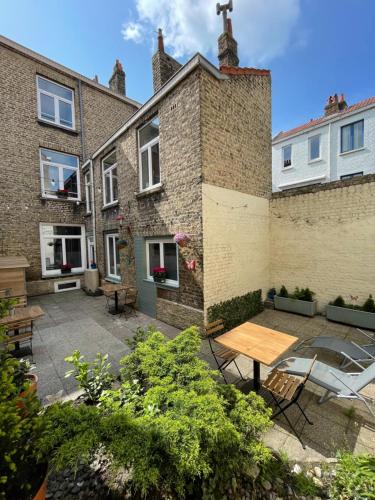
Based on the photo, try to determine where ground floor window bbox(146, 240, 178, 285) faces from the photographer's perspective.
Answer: facing the viewer and to the left of the viewer

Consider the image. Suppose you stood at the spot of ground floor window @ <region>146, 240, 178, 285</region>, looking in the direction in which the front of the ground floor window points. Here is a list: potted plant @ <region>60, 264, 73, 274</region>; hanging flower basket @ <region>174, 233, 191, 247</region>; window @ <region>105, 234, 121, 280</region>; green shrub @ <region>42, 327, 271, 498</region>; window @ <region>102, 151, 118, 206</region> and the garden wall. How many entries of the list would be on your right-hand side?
3

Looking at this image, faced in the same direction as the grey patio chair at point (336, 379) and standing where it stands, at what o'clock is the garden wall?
The garden wall is roughly at 3 o'clock from the grey patio chair.

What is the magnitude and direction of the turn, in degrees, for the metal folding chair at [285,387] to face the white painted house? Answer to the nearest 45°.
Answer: approximately 90° to its right

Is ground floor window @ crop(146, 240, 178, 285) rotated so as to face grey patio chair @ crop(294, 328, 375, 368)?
no

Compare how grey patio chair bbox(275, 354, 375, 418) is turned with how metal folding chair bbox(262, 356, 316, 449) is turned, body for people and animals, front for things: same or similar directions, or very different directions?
same or similar directions

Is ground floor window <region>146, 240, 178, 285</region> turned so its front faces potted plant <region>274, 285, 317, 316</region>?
no

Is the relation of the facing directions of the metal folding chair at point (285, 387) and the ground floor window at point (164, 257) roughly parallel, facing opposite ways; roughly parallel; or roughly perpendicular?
roughly perpendicular

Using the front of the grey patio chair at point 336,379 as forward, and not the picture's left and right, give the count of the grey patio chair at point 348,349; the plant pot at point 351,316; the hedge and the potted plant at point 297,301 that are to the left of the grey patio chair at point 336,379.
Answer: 0

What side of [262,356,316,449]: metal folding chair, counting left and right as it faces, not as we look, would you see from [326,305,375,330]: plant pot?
right

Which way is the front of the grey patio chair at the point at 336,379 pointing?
to the viewer's left

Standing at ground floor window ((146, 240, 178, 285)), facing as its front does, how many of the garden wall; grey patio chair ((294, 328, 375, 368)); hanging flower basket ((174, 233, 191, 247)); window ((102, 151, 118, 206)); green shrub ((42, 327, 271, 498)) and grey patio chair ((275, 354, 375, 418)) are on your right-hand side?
1

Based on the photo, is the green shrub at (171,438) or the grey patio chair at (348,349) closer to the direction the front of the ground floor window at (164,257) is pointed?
the green shrub

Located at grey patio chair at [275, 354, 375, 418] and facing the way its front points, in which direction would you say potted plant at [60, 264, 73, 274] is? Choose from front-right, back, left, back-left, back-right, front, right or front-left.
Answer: front

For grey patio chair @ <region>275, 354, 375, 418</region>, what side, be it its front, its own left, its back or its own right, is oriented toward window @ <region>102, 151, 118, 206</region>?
front

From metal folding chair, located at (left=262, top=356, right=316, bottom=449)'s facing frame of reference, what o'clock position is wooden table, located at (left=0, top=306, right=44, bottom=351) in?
The wooden table is roughly at 12 o'clock from the metal folding chair.

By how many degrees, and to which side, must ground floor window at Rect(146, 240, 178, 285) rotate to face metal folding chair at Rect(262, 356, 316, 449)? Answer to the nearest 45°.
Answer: approximately 45° to its left
